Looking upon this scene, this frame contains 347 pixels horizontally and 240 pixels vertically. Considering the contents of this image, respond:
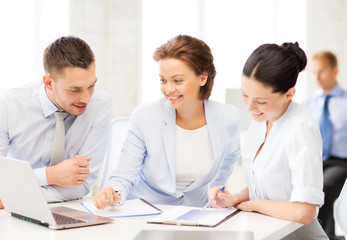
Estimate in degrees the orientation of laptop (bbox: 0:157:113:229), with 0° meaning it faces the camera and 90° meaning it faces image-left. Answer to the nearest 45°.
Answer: approximately 225°

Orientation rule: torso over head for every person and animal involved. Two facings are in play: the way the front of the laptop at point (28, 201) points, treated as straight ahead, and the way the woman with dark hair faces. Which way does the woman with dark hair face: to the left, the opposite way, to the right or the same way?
the opposite way

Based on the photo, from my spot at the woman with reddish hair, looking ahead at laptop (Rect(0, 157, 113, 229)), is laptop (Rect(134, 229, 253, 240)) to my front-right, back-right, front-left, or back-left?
front-left

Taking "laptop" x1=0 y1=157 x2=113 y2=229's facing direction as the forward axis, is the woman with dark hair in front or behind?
in front

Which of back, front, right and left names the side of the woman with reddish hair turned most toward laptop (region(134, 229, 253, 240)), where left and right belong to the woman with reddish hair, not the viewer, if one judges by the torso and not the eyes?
front

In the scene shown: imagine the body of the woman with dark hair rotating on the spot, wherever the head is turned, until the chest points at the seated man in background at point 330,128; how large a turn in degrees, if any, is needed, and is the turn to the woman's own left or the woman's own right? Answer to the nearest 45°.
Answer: approximately 135° to the woman's own right

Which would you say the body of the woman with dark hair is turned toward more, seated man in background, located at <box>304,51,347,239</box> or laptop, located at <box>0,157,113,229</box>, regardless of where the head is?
the laptop

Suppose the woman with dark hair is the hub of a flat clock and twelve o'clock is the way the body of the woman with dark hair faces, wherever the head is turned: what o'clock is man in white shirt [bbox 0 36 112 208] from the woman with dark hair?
The man in white shirt is roughly at 2 o'clock from the woman with dark hair.

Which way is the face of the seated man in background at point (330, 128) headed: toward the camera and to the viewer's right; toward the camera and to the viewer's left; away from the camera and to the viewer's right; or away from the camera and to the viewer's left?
toward the camera and to the viewer's left

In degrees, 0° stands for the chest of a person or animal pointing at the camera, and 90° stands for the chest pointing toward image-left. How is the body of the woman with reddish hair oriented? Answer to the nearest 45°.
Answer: approximately 0°

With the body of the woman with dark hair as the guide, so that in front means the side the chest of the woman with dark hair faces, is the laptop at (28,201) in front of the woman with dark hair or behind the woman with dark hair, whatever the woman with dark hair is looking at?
in front

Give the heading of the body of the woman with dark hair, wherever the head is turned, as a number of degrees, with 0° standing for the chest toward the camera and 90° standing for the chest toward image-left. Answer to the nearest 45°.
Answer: approximately 45°

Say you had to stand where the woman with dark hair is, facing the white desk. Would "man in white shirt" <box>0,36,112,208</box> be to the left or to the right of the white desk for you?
right

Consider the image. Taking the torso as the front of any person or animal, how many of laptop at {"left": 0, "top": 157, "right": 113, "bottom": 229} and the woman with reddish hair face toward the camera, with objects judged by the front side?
1

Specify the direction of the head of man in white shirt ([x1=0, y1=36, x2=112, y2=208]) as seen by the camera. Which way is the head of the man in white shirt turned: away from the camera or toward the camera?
toward the camera

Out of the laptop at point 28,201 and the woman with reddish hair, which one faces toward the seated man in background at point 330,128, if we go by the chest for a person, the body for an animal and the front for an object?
the laptop

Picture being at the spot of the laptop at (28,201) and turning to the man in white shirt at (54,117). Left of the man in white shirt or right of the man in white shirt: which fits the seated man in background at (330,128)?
right
